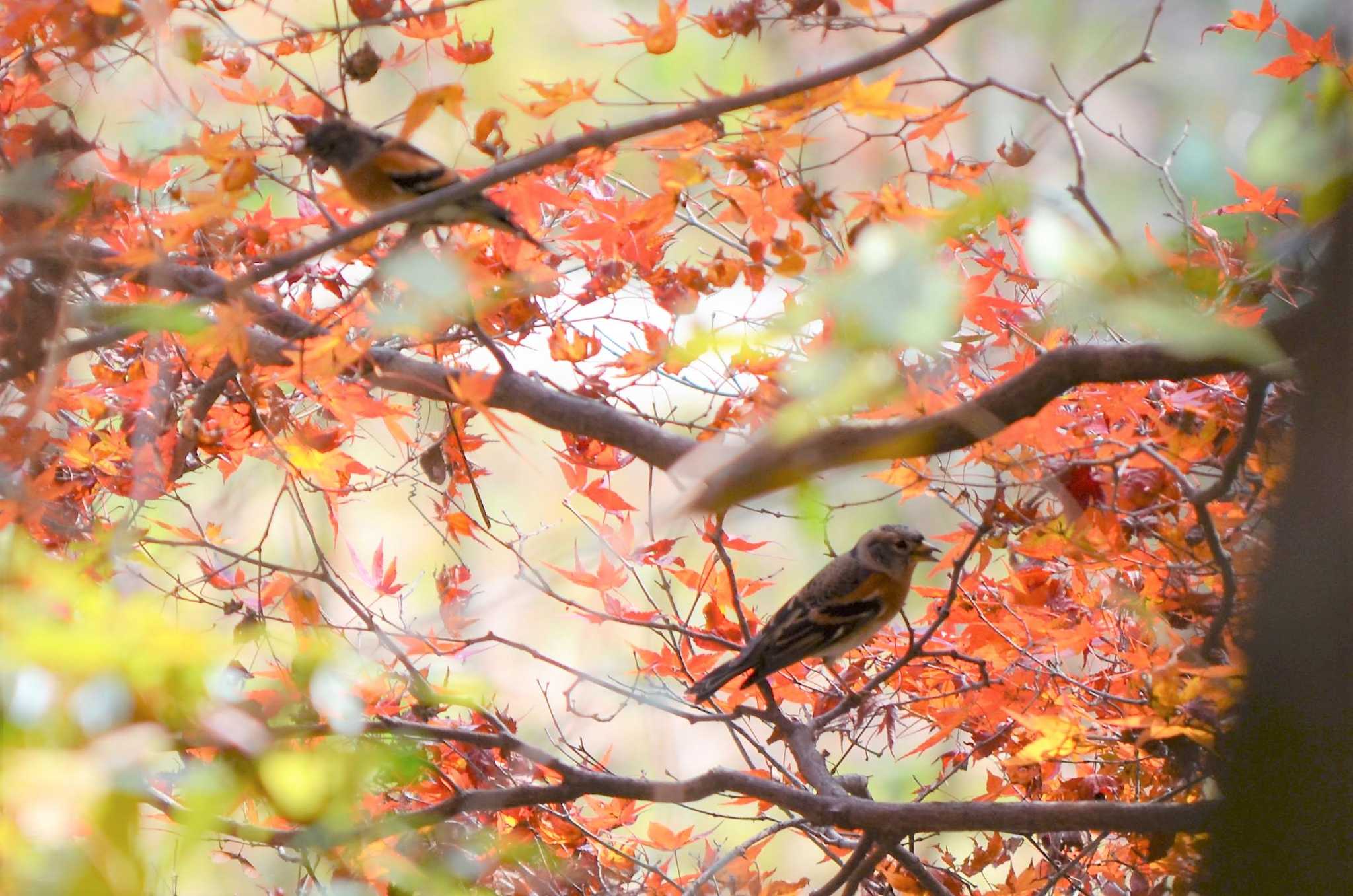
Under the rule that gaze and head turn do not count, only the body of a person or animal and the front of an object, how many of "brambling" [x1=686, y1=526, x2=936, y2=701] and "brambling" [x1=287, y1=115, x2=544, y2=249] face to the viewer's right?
1

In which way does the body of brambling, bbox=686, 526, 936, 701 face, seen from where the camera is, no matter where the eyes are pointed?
to the viewer's right

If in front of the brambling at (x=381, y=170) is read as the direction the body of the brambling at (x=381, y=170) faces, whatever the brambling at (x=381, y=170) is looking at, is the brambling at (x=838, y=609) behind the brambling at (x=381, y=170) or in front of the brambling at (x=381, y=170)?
behind

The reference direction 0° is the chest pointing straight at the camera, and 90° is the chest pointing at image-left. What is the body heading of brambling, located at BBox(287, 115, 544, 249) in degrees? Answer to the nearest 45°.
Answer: approximately 90°

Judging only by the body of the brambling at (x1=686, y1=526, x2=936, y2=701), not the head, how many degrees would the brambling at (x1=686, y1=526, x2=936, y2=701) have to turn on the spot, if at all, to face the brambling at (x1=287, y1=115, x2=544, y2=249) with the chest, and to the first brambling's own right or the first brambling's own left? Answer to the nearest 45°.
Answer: approximately 135° to the first brambling's own right

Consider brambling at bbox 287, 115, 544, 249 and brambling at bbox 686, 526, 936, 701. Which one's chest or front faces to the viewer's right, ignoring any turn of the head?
brambling at bbox 686, 526, 936, 701
